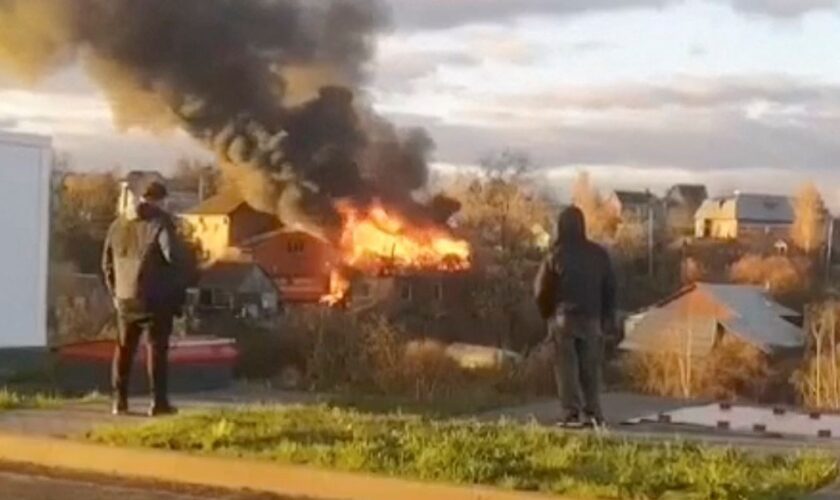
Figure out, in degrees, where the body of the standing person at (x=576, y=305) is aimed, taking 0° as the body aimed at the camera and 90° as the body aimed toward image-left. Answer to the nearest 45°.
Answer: approximately 180°

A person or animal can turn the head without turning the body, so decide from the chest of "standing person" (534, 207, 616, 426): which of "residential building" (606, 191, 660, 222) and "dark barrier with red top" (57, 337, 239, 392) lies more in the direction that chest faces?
the residential building

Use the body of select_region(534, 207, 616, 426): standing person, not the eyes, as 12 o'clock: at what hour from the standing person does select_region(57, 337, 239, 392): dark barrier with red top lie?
The dark barrier with red top is roughly at 10 o'clock from the standing person.

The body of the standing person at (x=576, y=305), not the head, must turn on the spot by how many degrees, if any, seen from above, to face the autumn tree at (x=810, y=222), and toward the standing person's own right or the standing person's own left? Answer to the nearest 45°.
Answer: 0° — they already face it

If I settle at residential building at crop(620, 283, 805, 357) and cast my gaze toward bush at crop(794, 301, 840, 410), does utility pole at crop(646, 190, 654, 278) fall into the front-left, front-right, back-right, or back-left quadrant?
back-left

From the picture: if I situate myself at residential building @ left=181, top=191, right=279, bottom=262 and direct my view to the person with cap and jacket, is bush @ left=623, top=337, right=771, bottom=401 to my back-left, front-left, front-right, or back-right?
front-left

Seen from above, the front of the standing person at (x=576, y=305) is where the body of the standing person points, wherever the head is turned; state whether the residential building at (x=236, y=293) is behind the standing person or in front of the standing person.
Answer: in front

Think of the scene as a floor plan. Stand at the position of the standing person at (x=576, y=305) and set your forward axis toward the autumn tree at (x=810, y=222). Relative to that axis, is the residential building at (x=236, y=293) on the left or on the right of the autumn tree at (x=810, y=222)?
left

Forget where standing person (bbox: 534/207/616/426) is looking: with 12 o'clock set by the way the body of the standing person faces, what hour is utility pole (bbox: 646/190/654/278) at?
The utility pole is roughly at 12 o'clock from the standing person.

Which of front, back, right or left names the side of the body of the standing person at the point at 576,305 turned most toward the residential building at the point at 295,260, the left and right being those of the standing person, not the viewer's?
front

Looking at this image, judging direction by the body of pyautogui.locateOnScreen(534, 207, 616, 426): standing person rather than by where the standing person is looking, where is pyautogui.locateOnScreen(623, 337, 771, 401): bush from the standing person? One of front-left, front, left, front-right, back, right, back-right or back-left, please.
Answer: front

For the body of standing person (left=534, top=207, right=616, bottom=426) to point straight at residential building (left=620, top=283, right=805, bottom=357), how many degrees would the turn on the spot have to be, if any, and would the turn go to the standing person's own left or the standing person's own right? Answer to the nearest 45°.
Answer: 0° — they already face it

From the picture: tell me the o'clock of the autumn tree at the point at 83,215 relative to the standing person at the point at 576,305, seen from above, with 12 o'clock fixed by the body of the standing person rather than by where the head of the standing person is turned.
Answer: The autumn tree is roughly at 11 o'clock from the standing person.

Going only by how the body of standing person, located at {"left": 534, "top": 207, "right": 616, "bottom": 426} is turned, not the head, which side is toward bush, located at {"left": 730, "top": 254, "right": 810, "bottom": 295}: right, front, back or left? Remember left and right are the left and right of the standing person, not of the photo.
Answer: front

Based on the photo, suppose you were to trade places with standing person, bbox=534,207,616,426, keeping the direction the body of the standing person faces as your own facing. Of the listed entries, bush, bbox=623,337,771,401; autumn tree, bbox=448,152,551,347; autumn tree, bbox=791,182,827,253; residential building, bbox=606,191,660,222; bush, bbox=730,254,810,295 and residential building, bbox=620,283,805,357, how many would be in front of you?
6
